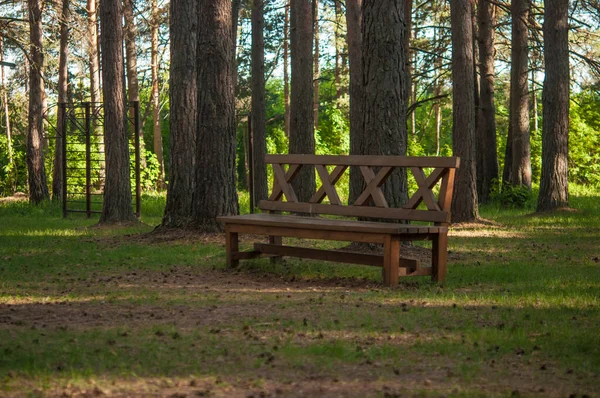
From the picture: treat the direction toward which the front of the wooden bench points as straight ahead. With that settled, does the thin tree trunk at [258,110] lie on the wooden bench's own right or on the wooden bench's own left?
on the wooden bench's own right

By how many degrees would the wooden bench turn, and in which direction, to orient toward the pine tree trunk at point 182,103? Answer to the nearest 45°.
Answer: approximately 90° to its right

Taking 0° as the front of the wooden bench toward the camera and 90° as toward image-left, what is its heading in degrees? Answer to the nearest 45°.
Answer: approximately 45°

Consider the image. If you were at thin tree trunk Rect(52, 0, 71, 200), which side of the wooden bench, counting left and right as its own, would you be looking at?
right

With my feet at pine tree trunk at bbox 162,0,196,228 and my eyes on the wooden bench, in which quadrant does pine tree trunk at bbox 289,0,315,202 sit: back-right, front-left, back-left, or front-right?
back-left

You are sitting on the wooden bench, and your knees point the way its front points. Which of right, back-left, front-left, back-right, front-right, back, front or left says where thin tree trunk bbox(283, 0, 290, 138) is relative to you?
back-right

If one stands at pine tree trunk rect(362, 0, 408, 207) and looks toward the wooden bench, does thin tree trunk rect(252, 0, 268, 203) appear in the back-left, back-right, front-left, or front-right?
back-right

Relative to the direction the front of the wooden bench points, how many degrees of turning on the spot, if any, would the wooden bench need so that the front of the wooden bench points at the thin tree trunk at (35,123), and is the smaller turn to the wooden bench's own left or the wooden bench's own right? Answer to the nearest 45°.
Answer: approximately 90° to the wooden bench's own right

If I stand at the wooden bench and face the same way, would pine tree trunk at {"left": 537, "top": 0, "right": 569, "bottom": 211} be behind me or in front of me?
behind
